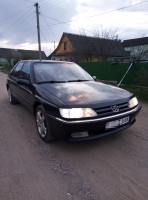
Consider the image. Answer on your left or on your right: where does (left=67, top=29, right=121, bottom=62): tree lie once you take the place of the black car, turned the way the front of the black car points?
on your left

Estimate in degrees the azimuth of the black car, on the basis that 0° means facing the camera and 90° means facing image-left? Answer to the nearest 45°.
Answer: approximately 315°

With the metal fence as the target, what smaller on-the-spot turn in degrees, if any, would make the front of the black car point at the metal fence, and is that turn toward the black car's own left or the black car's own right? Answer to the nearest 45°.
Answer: approximately 135° to the black car's own left
